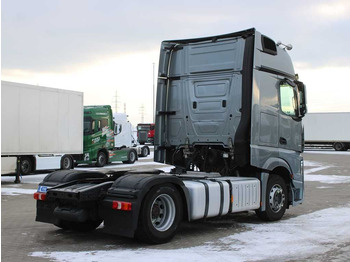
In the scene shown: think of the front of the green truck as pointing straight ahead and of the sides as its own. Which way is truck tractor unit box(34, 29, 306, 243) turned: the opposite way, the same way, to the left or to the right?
the opposite way

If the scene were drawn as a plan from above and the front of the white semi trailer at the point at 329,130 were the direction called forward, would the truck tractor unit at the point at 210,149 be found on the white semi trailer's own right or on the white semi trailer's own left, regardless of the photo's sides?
on the white semi trailer's own left

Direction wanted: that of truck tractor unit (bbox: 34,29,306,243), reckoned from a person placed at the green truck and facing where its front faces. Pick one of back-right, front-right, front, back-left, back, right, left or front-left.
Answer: front-left

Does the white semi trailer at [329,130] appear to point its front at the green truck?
no

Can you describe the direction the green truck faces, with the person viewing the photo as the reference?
facing the viewer and to the left of the viewer

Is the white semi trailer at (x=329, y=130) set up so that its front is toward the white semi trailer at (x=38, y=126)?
no

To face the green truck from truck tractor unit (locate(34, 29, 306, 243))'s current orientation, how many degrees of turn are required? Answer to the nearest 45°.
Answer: approximately 45° to its left

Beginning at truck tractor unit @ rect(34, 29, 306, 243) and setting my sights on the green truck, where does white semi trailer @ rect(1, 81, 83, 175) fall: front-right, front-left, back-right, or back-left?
front-left

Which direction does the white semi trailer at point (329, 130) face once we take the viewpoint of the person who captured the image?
facing to the left of the viewer

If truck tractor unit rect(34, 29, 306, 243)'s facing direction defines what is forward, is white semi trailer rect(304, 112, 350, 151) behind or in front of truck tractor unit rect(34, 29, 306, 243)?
in front

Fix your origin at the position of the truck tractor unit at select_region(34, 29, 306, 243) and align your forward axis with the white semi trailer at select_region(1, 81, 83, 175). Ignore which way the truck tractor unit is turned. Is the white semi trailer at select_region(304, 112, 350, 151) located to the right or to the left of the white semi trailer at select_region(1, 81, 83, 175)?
right

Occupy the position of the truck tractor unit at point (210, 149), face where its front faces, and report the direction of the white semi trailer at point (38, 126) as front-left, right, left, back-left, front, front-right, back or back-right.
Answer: left
